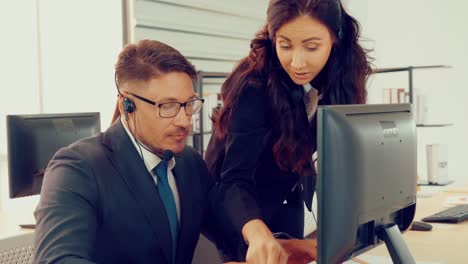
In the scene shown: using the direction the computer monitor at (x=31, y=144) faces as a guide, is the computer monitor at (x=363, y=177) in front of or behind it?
behind

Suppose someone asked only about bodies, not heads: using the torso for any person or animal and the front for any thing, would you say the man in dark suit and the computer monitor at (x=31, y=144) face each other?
no

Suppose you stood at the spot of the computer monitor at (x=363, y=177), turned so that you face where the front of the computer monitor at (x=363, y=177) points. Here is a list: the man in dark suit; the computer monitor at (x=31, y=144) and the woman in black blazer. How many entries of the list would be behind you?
0

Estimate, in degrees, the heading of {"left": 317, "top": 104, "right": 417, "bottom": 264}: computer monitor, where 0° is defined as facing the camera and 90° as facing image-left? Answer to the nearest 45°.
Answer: approximately 135°

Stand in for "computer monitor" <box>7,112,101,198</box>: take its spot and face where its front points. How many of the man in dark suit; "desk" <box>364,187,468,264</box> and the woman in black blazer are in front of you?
0

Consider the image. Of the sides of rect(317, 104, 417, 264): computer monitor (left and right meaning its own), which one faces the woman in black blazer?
front

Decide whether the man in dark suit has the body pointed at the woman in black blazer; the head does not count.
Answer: no

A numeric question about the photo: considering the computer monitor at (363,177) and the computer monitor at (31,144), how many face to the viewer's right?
0

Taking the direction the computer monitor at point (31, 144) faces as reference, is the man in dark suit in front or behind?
behind

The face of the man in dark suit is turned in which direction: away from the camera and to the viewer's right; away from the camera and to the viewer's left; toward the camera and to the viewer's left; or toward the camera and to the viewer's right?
toward the camera and to the viewer's right

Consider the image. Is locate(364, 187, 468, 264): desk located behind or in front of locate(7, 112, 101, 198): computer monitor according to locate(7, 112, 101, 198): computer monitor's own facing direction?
behind

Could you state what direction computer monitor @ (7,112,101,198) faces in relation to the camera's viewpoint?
facing away from the viewer and to the left of the viewer

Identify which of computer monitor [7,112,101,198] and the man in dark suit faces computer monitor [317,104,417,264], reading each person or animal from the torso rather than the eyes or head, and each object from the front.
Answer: the man in dark suit

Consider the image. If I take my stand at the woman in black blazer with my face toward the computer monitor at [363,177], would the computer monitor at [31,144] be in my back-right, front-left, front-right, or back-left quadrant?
back-right
